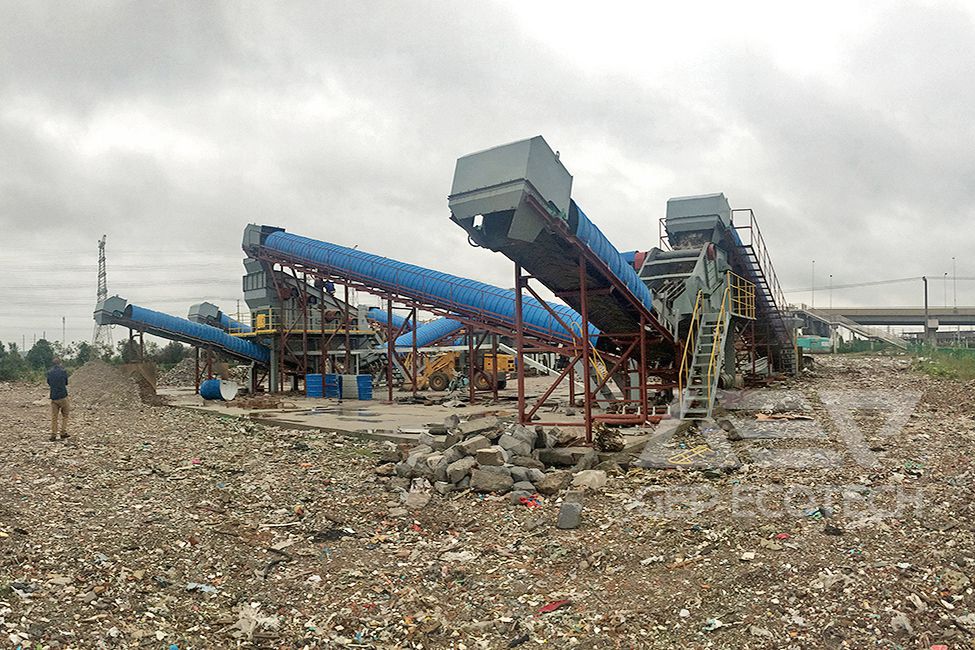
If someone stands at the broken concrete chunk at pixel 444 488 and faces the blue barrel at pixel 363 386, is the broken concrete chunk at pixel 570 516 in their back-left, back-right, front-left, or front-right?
back-right

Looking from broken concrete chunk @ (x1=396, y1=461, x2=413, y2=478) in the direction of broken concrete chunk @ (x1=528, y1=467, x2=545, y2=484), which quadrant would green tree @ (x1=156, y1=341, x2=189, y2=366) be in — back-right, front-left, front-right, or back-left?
back-left

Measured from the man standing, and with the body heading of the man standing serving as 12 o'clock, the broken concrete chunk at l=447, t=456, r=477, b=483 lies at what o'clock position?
The broken concrete chunk is roughly at 5 o'clock from the man standing.

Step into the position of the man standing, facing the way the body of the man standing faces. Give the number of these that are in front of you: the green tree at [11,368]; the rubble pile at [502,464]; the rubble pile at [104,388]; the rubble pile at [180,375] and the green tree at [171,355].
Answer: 4

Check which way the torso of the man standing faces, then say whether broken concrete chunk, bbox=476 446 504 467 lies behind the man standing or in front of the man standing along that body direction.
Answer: behind

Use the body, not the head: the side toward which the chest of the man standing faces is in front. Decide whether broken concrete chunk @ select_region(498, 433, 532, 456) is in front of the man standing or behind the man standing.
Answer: behind

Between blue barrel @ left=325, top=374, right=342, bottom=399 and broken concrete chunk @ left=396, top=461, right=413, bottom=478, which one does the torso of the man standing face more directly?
the blue barrel

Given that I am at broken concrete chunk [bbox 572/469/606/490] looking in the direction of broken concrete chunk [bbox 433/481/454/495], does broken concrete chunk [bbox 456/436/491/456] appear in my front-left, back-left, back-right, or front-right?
front-right

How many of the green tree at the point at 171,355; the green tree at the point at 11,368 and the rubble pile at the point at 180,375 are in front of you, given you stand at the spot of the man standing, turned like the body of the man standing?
3

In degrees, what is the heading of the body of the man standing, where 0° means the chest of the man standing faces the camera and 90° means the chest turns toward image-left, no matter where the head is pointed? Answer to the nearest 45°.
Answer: approximately 180°

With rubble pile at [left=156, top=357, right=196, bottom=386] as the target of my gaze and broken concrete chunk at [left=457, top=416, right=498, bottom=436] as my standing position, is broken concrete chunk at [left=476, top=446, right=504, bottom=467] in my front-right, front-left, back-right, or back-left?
back-left

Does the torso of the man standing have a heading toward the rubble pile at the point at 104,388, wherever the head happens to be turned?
yes

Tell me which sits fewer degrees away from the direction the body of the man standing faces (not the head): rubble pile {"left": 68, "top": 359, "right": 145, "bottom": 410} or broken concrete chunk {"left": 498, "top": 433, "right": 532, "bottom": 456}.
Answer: the rubble pile

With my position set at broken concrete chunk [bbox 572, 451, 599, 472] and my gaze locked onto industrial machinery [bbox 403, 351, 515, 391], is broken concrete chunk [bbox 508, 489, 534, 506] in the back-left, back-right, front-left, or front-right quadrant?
back-left

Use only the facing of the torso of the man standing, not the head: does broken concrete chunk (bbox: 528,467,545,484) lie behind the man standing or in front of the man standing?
behind
